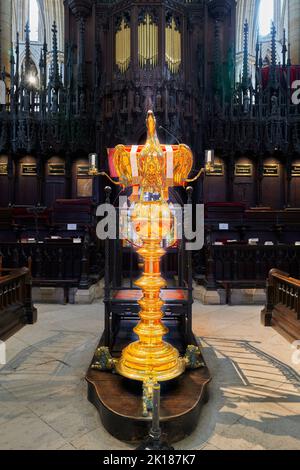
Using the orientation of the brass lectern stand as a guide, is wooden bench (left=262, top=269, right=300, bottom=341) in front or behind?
behind

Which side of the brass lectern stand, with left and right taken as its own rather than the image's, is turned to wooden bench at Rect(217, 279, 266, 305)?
back

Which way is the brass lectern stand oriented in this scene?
toward the camera

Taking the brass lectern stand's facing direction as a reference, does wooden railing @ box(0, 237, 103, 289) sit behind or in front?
behind

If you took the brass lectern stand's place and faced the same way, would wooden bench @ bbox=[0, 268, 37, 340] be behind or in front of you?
behind
